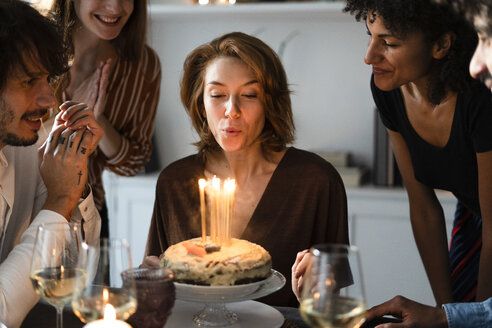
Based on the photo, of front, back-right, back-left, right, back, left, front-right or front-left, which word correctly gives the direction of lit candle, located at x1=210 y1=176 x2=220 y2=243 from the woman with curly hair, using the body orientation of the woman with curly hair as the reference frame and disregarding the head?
front

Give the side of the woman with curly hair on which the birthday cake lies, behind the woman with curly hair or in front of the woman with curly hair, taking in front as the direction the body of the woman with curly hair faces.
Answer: in front

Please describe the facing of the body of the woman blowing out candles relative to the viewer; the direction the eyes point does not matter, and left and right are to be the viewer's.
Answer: facing the viewer

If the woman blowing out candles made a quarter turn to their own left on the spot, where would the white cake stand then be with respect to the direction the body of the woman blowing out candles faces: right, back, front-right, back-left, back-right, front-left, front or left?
right

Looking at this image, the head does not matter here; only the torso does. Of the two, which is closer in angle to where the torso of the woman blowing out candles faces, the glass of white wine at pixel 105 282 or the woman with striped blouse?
the glass of white wine

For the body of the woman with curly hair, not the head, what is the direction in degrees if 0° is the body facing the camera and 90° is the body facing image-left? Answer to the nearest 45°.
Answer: approximately 45°

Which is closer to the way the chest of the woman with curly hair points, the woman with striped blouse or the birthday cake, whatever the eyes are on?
the birthday cake

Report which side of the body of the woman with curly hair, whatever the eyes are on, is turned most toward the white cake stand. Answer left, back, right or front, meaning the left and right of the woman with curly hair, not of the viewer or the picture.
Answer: front

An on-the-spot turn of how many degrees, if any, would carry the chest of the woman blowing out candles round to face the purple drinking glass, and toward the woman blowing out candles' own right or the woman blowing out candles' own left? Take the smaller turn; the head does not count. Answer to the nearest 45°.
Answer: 0° — they already face it

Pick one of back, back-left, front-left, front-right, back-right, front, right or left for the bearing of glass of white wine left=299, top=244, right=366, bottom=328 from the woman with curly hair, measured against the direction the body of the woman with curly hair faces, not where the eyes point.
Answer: front-left

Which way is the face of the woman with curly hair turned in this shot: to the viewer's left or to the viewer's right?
to the viewer's left

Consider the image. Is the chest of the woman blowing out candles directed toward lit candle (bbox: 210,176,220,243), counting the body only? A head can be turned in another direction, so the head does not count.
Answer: yes

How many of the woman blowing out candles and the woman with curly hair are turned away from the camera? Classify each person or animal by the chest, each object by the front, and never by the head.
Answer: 0

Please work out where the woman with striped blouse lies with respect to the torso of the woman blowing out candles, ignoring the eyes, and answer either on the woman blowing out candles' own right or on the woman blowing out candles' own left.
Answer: on the woman blowing out candles' own right
